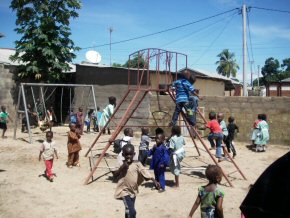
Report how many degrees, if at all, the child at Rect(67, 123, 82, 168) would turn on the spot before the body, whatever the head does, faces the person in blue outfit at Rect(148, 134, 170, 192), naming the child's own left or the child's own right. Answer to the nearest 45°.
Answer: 0° — they already face them

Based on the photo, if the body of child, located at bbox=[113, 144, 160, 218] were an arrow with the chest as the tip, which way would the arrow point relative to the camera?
toward the camera

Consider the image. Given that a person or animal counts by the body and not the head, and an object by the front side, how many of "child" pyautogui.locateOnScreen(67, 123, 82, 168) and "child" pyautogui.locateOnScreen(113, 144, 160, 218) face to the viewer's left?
0

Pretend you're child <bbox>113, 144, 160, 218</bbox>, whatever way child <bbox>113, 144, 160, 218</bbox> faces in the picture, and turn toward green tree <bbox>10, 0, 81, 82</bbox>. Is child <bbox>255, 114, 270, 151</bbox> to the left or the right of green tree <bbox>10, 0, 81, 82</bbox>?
right

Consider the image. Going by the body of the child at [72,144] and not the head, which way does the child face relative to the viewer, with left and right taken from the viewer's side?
facing the viewer and to the right of the viewer

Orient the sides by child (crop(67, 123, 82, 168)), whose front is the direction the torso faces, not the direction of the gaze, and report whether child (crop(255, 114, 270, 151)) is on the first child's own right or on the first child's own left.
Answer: on the first child's own left

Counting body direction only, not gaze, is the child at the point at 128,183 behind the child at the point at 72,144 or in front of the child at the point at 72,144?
in front

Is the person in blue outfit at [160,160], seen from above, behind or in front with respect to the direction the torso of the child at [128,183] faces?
behind

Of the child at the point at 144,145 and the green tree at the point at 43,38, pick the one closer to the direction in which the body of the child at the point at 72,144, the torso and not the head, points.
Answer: the child
